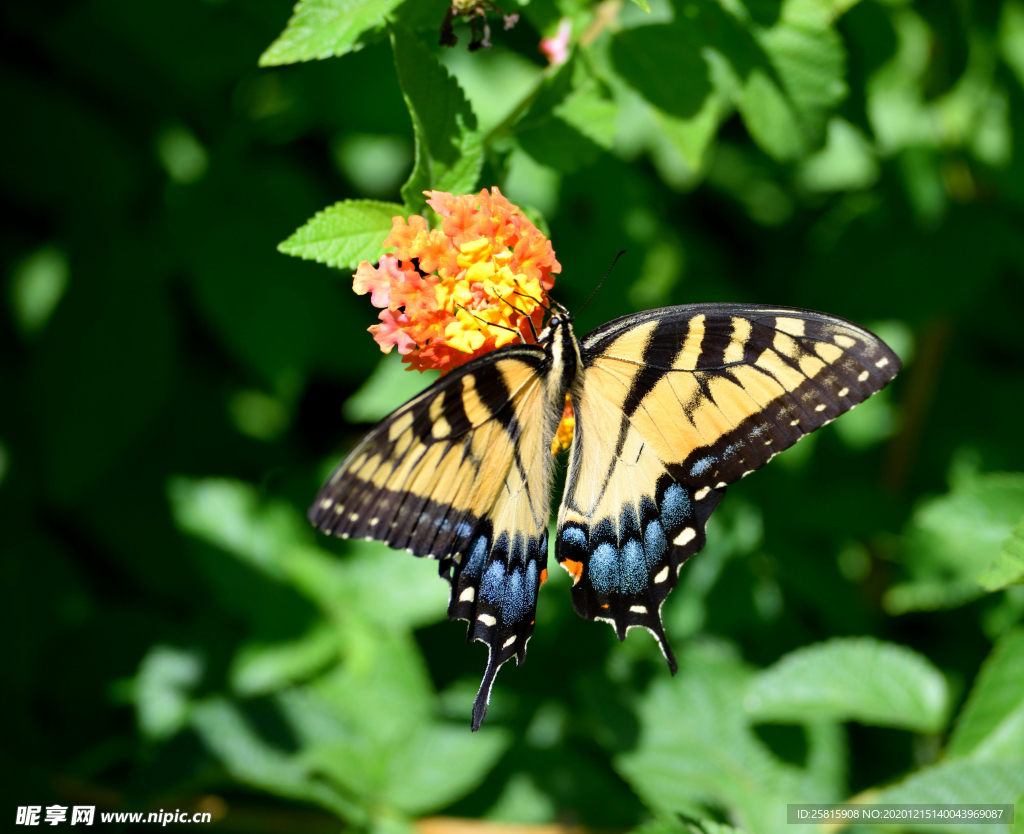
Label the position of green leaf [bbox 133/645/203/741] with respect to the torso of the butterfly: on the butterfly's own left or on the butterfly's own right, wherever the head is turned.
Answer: on the butterfly's own left

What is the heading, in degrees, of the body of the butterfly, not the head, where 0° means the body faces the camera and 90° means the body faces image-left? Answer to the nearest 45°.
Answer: approximately 180°

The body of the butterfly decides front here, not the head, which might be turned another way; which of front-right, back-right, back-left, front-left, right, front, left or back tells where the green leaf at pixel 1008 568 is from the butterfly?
back-right

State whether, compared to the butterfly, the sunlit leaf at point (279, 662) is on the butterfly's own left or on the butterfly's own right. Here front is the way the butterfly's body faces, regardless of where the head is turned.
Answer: on the butterfly's own left
